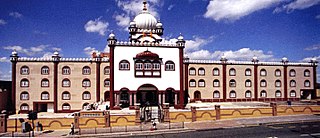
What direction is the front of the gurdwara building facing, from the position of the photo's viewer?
facing the viewer
